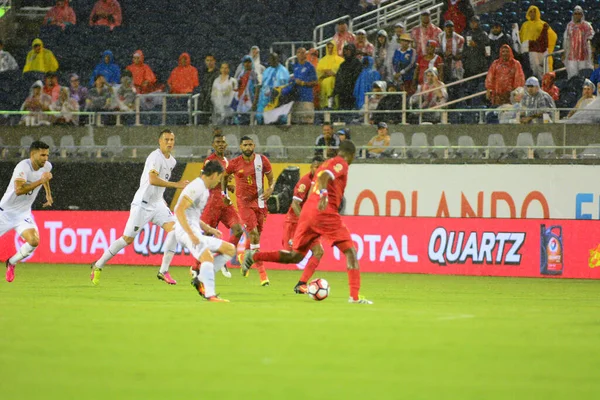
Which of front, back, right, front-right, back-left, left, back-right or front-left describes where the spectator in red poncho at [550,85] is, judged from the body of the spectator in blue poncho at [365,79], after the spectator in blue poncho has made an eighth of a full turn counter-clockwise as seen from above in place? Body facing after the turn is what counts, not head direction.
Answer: left

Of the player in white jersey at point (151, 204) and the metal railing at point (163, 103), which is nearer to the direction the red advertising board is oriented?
the player in white jersey

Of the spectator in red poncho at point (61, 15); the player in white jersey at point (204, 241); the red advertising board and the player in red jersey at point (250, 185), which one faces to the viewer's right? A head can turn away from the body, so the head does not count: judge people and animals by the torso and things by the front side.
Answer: the player in white jersey

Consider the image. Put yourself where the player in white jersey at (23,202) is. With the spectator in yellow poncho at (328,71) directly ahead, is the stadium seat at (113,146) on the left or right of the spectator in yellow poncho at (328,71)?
left

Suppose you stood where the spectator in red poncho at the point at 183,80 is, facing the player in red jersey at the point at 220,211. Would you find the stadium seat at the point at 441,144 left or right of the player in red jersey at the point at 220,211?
left

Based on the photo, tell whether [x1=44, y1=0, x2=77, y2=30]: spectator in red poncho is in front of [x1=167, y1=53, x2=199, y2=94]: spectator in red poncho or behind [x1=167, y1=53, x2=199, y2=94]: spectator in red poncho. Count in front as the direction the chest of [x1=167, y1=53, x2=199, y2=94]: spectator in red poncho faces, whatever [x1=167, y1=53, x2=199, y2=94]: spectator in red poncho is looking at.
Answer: behind

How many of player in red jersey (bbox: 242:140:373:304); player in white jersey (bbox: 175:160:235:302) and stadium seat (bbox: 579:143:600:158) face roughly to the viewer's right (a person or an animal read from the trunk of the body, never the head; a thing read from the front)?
2

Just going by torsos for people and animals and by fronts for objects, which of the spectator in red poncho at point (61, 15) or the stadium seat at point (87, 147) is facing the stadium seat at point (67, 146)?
the spectator in red poncho

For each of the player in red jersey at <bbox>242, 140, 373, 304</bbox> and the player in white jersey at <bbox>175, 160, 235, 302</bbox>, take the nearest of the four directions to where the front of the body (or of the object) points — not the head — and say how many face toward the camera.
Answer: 0

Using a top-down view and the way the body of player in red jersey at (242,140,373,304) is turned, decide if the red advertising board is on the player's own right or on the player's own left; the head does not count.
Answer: on the player's own left

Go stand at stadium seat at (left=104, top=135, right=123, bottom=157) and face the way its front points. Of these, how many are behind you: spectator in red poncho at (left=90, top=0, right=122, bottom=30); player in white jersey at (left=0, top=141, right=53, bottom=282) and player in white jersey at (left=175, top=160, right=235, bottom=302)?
1

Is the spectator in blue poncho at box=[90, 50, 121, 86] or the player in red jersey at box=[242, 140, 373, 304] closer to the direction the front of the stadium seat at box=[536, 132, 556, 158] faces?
the player in red jersey

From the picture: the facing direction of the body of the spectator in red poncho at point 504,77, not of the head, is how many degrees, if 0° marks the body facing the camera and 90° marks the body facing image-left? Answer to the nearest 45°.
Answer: approximately 0°

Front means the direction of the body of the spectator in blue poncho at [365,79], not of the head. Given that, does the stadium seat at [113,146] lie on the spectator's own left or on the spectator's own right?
on the spectator's own right
